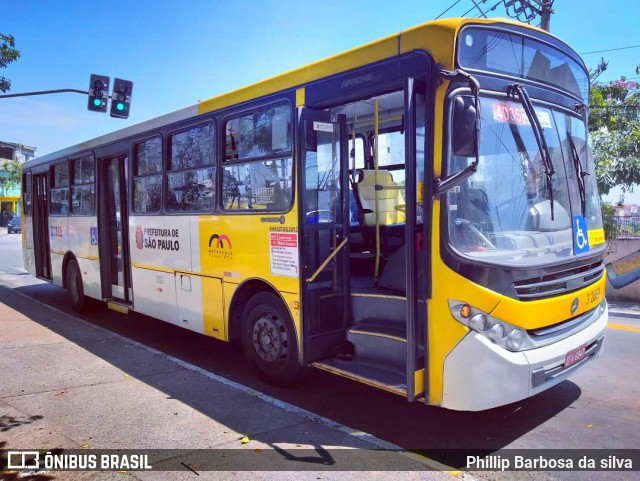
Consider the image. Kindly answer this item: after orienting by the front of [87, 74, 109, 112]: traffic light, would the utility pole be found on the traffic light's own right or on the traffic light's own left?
on the traffic light's own left

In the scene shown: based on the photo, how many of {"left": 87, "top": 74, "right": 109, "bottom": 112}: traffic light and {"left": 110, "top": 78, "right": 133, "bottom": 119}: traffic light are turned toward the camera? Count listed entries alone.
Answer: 2

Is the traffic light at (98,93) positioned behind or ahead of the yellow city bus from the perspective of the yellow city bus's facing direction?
behind

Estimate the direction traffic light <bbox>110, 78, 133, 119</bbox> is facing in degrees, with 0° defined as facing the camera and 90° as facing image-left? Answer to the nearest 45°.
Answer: approximately 0°

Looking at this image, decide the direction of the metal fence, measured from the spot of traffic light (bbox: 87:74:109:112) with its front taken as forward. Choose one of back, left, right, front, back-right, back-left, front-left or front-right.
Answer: front-left

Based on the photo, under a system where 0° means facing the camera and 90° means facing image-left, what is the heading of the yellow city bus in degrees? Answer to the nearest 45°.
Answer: approximately 315°

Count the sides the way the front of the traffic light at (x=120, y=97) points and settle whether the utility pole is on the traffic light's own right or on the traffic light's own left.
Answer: on the traffic light's own left
